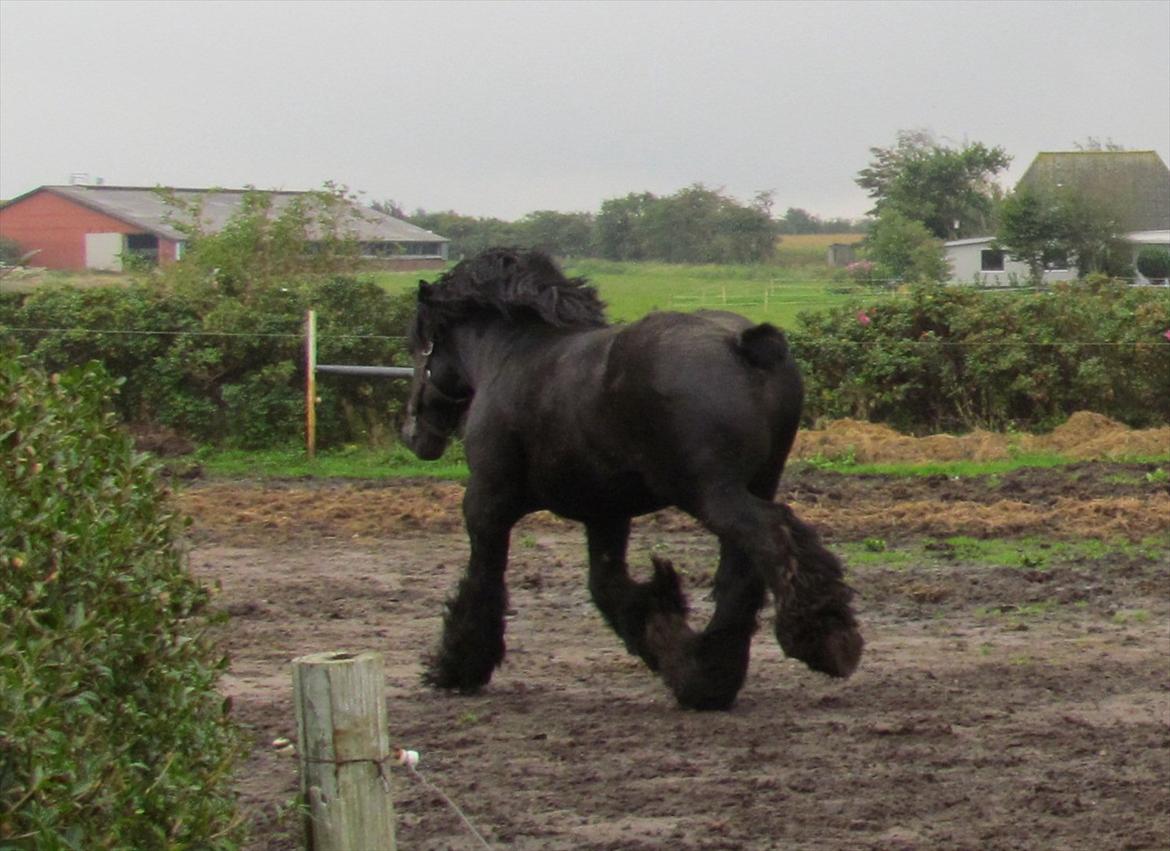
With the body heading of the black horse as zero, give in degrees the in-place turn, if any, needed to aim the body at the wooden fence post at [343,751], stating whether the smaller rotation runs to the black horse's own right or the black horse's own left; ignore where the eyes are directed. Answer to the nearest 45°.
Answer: approximately 135° to the black horse's own left

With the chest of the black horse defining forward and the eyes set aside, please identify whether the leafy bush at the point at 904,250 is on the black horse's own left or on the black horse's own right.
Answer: on the black horse's own right

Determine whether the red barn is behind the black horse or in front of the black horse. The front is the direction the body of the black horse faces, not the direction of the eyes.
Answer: in front

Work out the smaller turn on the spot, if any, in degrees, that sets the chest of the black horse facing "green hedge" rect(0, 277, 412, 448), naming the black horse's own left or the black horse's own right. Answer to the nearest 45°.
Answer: approximately 45° to the black horse's own right

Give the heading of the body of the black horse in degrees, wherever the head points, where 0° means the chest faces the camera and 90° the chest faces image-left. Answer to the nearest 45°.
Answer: approximately 135°

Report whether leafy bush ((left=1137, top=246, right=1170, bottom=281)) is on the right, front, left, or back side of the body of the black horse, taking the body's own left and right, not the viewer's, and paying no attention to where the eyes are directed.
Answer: right

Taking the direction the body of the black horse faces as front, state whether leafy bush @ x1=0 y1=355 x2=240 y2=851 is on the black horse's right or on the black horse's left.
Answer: on the black horse's left

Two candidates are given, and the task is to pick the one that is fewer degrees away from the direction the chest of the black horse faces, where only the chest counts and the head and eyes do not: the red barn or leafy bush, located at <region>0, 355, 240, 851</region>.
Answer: the red barn

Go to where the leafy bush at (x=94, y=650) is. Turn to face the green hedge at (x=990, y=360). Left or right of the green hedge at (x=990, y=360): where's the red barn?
left

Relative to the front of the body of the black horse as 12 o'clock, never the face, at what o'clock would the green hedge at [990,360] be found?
The green hedge is roughly at 2 o'clock from the black horse.

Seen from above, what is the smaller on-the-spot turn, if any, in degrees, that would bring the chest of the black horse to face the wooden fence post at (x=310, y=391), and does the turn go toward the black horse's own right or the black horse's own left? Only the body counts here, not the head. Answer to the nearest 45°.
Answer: approximately 45° to the black horse's own right
